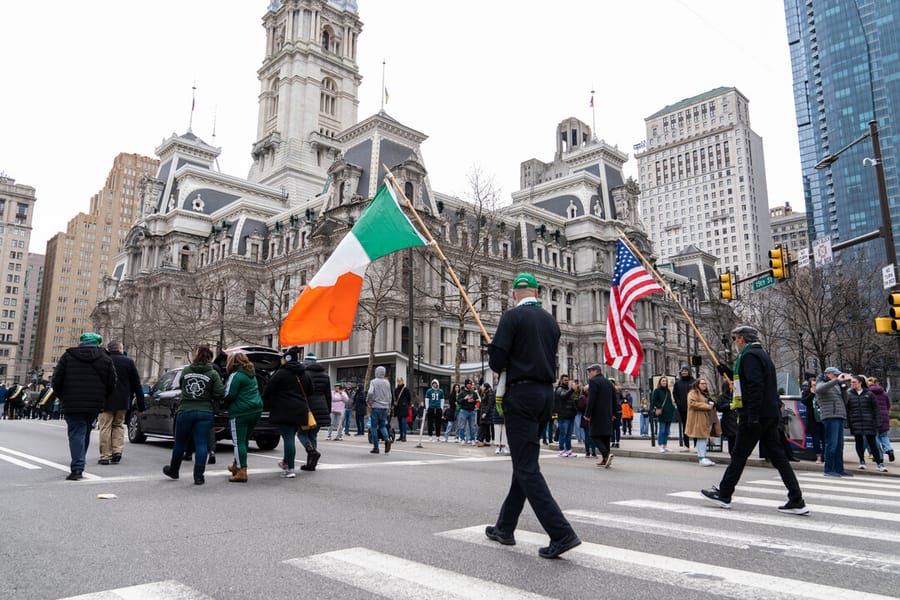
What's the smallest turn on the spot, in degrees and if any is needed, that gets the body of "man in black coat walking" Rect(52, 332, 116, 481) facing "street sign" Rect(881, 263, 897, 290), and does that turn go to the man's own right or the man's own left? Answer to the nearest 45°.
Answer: approximately 90° to the man's own right

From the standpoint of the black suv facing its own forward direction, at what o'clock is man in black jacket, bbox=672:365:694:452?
The man in black jacket is roughly at 5 o'clock from the black suv.

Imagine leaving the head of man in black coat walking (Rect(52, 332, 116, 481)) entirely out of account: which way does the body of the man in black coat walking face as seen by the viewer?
away from the camera

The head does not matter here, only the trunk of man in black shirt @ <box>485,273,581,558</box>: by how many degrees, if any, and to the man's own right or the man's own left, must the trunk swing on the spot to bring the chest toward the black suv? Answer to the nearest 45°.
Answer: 0° — they already face it

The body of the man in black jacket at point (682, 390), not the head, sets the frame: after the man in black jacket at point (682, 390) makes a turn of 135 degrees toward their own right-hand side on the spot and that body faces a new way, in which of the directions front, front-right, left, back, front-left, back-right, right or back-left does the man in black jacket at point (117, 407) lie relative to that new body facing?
left

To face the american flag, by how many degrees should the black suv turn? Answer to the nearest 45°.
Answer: approximately 135° to its right

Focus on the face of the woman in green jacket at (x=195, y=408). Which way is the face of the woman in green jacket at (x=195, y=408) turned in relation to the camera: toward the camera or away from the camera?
away from the camera

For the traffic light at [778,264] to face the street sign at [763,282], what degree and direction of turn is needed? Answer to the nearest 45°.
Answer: approximately 90° to its right

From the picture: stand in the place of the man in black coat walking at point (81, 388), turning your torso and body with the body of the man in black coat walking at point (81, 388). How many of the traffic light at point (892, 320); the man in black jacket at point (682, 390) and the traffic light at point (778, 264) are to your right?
3

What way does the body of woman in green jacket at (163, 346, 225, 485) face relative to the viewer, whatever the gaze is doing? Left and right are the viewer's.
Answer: facing away from the viewer

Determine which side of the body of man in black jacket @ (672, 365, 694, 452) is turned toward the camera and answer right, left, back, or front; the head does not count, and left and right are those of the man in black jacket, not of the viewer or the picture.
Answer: front
